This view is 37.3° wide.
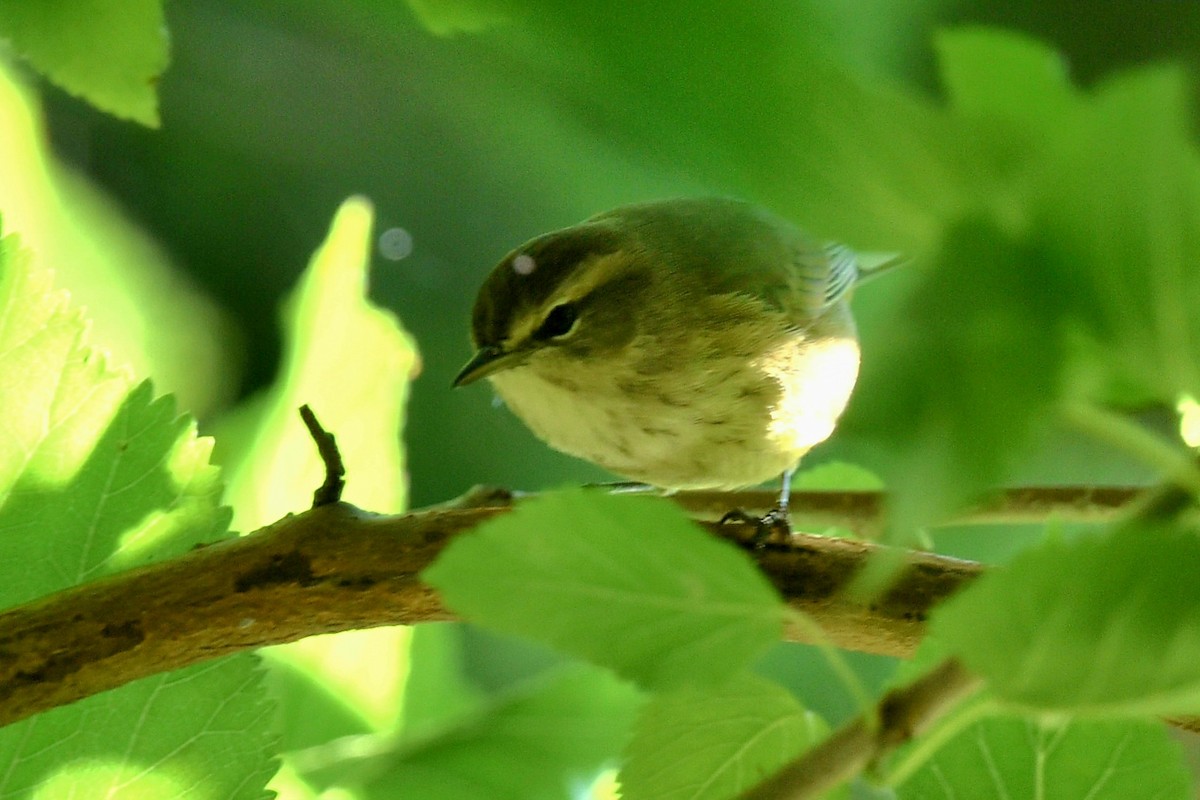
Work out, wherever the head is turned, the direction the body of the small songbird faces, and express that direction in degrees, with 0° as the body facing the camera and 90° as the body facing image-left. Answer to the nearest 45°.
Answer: approximately 45°

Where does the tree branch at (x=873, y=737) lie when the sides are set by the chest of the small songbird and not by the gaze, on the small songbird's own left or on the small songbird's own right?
on the small songbird's own left
